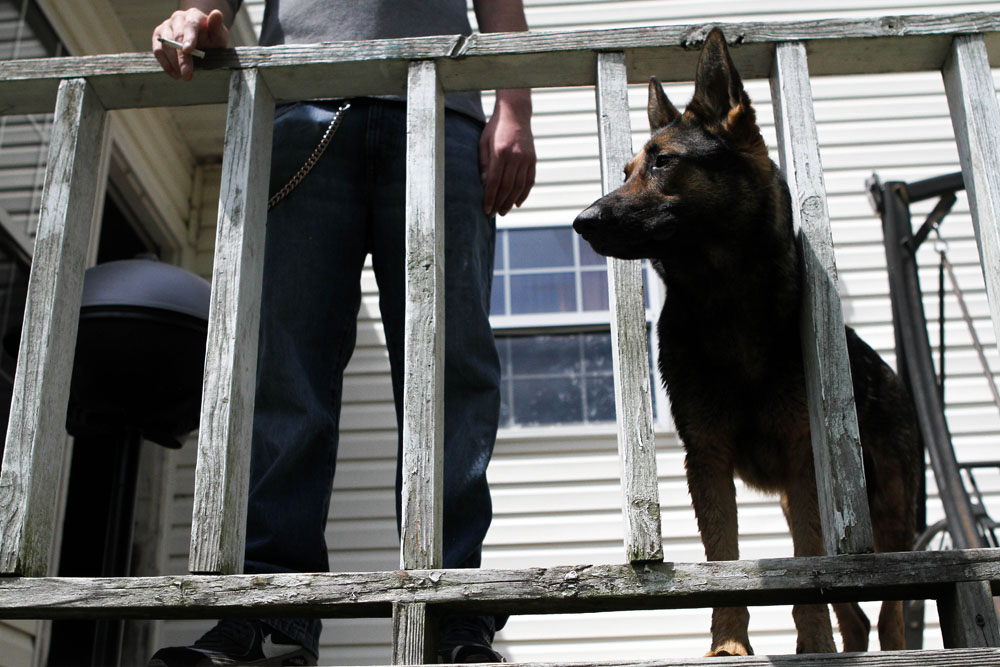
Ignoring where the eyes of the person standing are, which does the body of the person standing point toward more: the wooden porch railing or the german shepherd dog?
the wooden porch railing

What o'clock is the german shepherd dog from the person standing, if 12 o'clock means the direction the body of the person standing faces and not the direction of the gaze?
The german shepherd dog is roughly at 9 o'clock from the person standing.

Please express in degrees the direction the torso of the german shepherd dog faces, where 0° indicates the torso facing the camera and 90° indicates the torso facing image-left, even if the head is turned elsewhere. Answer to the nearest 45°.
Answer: approximately 45°

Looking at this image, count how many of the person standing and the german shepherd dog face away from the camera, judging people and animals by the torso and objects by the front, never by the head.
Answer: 0

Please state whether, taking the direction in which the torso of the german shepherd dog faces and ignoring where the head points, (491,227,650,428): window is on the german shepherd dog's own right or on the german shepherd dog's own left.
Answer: on the german shepherd dog's own right

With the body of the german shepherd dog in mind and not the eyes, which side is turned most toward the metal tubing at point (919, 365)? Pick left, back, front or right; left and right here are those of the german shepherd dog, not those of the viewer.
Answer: back

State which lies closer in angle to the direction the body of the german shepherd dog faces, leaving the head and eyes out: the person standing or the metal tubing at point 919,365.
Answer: the person standing

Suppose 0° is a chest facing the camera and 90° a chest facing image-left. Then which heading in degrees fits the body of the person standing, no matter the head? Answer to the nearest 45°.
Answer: approximately 0°
